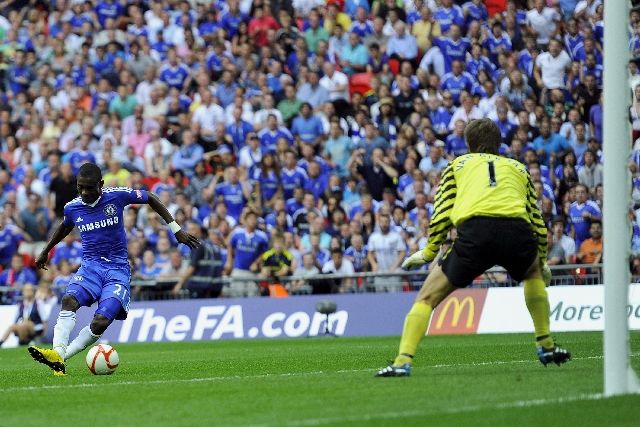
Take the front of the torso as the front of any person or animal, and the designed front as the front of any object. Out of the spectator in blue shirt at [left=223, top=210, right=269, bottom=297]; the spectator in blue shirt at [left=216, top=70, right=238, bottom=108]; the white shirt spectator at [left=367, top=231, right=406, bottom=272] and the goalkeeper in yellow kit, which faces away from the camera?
the goalkeeper in yellow kit

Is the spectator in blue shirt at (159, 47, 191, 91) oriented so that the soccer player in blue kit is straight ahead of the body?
yes

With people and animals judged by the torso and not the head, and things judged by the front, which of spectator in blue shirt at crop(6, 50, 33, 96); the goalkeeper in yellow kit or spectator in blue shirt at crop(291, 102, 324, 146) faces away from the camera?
the goalkeeper in yellow kit

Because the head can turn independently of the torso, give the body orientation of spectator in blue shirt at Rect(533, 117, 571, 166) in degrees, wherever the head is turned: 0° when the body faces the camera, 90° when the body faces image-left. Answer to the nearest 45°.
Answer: approximately 0°

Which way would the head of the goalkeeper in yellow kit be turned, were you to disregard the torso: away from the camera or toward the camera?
away from the camera

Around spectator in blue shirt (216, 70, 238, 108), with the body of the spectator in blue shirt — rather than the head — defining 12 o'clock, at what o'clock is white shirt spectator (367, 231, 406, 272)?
The white shirt spectator is roughly at 11 o'clock from the spectator in blue shirt.

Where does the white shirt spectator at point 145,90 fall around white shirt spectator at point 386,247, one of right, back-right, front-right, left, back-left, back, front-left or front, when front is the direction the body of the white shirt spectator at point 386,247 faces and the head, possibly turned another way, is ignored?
back-right

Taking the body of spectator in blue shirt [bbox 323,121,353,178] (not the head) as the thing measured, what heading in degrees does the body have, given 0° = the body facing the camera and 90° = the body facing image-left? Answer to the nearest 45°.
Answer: approximately 0°
